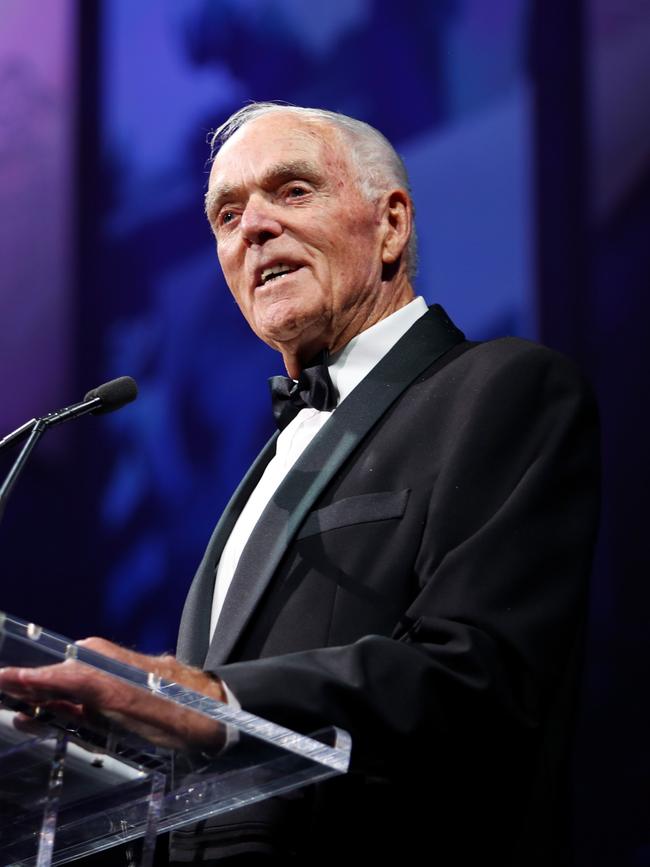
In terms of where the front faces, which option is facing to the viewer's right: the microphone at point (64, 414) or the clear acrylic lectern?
the microphone

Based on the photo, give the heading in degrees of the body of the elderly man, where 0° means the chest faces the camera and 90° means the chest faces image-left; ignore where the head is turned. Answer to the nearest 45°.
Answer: approximately 45°

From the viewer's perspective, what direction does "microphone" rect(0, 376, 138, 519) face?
to the viewer's right
